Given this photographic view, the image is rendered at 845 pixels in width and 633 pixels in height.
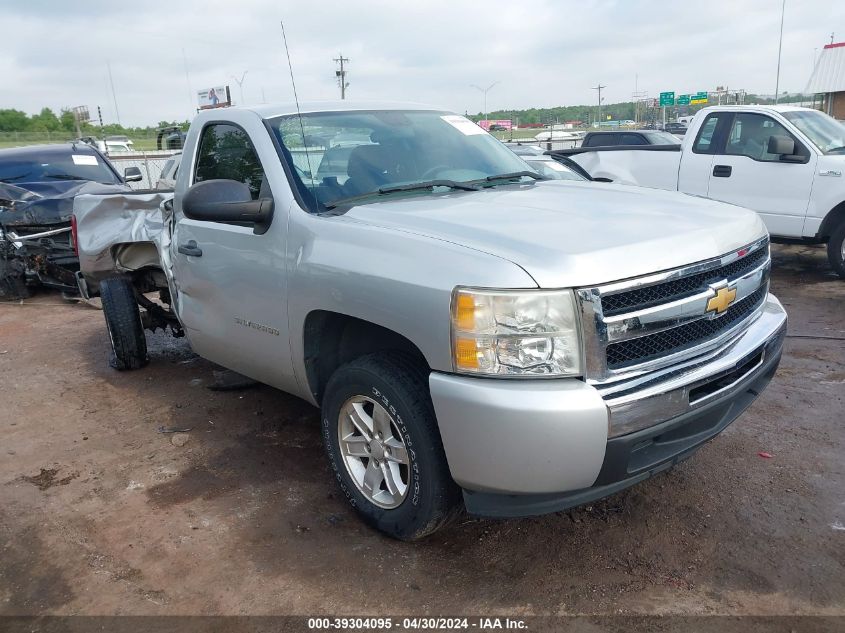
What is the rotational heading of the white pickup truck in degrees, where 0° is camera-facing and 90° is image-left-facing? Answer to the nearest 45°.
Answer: approximately 315°

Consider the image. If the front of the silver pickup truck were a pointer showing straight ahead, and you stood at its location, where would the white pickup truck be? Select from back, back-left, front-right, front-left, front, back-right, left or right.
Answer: left

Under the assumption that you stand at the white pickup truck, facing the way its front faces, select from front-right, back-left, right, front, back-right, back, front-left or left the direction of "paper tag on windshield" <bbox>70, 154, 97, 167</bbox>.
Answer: back-right

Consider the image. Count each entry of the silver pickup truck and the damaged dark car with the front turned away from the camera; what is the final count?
0

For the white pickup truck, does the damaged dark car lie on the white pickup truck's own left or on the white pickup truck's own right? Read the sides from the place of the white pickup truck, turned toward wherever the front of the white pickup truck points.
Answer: on the white pickup truck's own right

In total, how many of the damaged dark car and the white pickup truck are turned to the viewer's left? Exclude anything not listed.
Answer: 0

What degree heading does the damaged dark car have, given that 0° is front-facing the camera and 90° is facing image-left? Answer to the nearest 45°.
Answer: approximately 0°

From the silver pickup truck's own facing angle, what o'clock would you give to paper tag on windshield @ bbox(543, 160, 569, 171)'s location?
The paper tag on windshield is roughly at 8 o'clock from the silver pickup truck.

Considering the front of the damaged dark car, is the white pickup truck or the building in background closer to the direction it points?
the white pickup truck

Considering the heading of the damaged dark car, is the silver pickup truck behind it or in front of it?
in front

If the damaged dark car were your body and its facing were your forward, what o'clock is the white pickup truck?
The white pickup truck is roughly at 10 o'clock from the damaged dark car.

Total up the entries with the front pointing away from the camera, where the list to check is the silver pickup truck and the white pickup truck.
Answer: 0

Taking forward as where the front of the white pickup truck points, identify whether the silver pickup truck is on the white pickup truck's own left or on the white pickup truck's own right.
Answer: on the white pickup truck's own right
